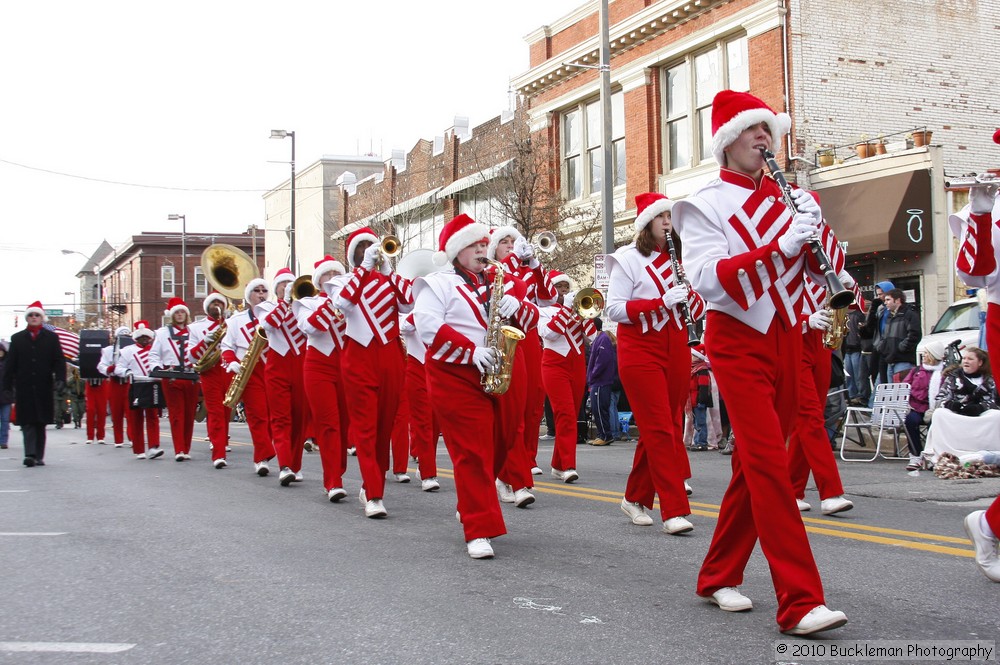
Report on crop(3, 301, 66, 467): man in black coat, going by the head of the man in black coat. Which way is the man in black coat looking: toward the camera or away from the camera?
toward the camera

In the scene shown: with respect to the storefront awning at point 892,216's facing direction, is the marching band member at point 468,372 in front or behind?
in front

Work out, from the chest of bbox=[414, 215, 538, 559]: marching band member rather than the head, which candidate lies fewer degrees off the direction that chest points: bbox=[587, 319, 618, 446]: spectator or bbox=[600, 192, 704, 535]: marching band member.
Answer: the marching band member

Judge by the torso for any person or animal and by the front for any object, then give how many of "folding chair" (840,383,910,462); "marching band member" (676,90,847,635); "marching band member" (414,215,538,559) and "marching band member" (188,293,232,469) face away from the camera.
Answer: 0

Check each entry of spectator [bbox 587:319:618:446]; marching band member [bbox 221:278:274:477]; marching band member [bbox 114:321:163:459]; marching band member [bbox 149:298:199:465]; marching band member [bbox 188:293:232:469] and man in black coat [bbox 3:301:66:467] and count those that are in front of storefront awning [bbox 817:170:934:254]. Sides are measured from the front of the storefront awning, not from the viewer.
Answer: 6

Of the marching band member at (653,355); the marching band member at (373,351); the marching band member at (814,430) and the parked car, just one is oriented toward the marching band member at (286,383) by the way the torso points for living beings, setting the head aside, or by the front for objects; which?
the parked car

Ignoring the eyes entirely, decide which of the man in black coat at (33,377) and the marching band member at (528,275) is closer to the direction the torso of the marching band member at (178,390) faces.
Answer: the marching band member

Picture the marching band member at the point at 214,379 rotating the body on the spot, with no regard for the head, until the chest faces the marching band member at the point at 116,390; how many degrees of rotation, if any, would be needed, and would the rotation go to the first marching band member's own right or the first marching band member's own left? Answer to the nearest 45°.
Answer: approximately 135° to the first marching band member's own left

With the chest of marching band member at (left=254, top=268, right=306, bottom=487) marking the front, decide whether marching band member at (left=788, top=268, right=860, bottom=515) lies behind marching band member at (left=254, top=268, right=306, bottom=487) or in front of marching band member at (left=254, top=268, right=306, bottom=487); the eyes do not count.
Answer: in front

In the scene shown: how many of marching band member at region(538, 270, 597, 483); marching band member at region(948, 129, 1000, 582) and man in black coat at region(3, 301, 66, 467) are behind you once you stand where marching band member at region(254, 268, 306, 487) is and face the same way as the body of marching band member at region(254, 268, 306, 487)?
1

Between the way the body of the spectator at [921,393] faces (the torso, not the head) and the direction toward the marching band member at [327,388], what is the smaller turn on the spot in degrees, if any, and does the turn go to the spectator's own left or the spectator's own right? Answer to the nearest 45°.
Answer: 0° — they already face them

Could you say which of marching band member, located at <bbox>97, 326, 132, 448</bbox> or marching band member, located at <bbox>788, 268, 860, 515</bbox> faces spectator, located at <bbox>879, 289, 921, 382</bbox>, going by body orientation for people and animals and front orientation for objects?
marching band member, located at <bbox>97, 326, 132, 448</bbox>

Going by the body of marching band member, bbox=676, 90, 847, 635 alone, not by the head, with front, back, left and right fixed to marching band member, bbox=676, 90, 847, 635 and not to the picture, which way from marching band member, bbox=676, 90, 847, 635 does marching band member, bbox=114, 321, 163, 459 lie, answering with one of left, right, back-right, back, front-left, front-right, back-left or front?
back

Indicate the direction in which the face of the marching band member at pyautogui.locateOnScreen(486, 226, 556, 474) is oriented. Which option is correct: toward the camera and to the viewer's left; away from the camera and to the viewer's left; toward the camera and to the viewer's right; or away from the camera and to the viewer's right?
toward the camera and to the viewer's right

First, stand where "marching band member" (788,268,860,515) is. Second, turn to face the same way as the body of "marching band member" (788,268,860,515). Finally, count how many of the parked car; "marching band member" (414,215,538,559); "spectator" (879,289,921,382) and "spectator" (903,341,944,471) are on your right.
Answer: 1

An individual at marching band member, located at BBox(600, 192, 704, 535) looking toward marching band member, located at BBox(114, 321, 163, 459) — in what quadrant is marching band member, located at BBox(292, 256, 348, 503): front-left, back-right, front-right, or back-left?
front-left

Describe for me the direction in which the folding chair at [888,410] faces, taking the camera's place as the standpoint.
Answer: facing the viewer and to the left of the viewer
